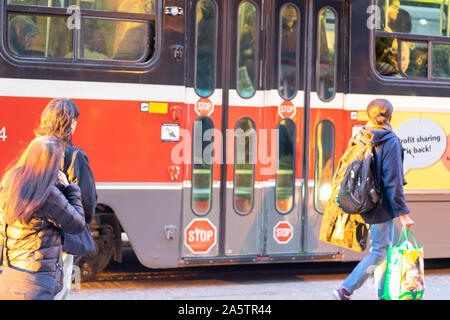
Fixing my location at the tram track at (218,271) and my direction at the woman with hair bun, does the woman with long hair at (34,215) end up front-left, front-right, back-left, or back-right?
front-right

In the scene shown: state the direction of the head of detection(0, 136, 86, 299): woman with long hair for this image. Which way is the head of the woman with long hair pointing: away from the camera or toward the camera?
away from the camera

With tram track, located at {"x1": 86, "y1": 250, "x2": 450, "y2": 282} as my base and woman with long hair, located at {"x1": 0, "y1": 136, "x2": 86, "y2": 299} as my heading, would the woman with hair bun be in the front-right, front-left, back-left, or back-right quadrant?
front-left

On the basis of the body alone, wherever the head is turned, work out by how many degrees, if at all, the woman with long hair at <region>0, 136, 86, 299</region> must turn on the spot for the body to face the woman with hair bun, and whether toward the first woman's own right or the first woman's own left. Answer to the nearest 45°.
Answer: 0° — they already face them

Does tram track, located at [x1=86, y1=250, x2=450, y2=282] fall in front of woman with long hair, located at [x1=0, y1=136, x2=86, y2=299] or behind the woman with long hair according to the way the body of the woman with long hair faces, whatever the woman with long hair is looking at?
in front

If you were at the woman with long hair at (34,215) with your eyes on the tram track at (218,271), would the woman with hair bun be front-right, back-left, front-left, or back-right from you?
front-right

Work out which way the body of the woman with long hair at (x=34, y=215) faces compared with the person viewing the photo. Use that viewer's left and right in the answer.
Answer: facing away from the viewer and to the right of the viewer
